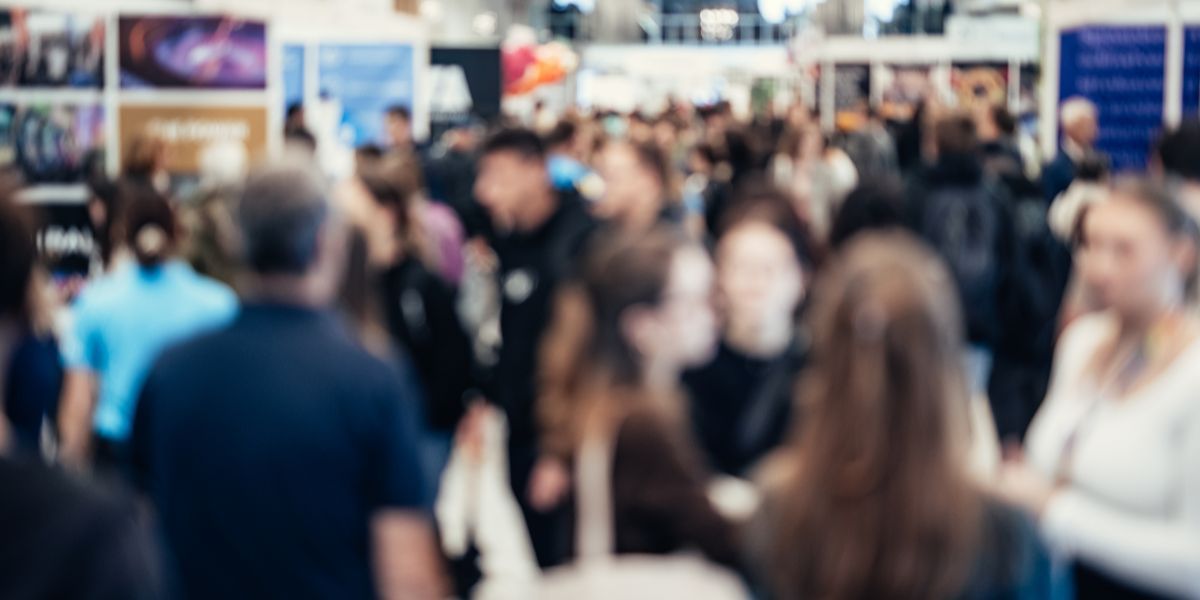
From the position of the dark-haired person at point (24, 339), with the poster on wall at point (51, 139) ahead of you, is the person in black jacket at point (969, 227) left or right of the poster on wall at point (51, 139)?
right

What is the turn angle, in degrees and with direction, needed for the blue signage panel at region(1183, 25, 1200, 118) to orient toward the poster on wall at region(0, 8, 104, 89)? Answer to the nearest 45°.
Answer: approximately 45° to its right

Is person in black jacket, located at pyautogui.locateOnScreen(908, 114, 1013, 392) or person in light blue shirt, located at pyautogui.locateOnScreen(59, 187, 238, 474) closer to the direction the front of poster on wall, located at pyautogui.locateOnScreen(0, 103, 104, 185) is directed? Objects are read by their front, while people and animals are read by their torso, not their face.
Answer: the person in light blue shirt

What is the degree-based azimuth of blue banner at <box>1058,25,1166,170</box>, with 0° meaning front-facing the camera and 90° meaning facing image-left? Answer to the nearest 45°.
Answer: approximately 0°

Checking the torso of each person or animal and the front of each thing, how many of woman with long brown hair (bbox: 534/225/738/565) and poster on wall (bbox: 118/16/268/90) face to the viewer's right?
1

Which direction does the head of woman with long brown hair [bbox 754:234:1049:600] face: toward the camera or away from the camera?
away from the camera

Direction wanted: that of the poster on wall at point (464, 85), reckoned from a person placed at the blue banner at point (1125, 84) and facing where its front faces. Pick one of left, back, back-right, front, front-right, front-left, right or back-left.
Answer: back-right

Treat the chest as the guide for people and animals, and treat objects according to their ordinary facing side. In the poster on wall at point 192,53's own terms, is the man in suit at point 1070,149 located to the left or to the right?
on its left

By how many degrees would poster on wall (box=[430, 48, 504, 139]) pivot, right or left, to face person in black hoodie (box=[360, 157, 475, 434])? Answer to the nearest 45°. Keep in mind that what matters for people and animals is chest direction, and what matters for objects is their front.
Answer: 0° — it already faces them
